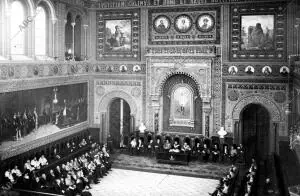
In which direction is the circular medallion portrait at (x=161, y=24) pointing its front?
toward the camera

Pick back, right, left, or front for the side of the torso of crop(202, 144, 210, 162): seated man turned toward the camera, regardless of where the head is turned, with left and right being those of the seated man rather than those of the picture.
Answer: front

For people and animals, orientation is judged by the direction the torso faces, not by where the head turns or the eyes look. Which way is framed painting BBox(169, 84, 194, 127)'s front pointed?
toward the camera

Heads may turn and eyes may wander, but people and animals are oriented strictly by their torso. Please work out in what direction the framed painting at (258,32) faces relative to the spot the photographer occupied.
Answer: facing the viewer

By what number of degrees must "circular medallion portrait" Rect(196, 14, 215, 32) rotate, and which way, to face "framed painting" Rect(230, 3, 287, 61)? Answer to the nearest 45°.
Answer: approximately 90° to its left

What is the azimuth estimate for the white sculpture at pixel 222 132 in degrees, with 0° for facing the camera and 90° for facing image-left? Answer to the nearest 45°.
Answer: approximately 0°

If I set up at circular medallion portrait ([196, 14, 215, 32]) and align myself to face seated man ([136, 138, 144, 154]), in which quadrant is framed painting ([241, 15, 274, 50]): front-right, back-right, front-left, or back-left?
back-left
